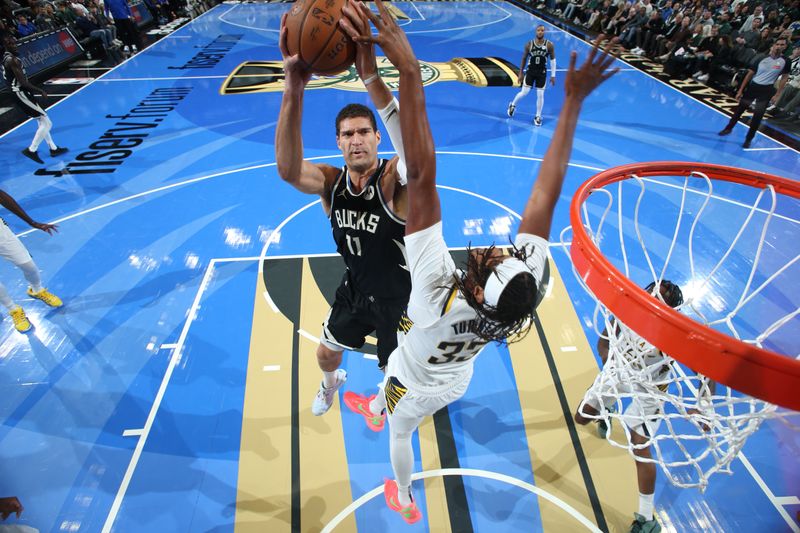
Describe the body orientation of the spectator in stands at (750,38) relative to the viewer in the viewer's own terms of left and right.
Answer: facing the viewer and to the left of the viewer

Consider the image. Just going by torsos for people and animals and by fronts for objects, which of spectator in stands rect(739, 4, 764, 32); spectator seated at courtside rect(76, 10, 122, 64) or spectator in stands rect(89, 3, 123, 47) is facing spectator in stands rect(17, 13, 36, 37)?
spectator in stands rect(739, 4, 764, 32)

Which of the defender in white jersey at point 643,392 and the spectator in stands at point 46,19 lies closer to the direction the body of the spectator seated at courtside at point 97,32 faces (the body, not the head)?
the defender in white jersey

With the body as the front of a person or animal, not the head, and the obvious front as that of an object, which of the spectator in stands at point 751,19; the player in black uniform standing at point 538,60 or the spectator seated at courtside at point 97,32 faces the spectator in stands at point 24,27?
the spectator in stands at point 751,19

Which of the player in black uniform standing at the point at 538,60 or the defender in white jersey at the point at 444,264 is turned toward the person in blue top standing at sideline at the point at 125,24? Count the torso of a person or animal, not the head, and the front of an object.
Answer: the defender in white jersey

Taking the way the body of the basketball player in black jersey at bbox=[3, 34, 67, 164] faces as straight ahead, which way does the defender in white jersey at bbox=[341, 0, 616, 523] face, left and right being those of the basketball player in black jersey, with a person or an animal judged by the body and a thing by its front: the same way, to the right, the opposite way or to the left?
to the left

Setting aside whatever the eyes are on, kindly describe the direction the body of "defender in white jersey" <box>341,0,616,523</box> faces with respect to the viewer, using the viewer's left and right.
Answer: facing away from the viewer and to the left of the viewer

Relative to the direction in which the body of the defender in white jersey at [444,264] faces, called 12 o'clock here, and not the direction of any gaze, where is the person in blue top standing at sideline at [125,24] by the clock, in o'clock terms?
The person in blue top standing at sideline is roughly at 12 o'clock from the defender in white jersey.

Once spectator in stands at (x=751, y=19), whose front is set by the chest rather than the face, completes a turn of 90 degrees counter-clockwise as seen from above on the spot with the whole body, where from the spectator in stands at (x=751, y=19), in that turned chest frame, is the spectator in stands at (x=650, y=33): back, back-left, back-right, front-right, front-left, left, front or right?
back-right

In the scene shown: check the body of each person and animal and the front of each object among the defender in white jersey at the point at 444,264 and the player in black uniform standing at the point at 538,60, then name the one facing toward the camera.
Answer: the player in black uniform standing

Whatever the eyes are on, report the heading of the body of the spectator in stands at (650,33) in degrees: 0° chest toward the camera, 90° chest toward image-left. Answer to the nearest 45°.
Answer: approximately 45°

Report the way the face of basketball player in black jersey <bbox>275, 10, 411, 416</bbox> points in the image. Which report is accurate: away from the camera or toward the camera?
toward the camera

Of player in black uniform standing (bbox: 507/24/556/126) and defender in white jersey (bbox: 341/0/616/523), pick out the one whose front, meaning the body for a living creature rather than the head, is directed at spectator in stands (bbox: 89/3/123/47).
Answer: the defender in white jersey

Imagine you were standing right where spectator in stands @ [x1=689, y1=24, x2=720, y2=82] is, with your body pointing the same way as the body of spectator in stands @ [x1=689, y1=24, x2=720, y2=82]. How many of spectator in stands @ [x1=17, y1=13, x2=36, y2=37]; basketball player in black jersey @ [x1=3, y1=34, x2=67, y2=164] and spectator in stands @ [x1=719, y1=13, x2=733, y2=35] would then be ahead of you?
2

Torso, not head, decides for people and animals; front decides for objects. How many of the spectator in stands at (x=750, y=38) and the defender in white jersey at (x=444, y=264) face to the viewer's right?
0
